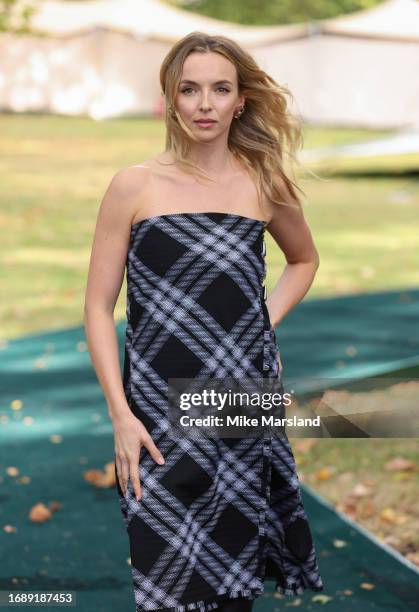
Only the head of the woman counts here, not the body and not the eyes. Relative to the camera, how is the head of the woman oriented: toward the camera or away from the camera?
toward the camera

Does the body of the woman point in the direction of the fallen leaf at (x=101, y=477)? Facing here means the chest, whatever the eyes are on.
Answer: no

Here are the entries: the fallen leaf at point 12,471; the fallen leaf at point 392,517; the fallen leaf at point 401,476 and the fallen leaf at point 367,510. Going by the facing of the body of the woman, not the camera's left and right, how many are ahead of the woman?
0

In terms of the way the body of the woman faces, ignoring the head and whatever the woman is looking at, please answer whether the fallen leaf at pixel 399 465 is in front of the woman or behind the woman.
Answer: behind

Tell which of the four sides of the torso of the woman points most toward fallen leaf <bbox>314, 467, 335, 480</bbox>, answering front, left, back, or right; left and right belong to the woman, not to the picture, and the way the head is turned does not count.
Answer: back

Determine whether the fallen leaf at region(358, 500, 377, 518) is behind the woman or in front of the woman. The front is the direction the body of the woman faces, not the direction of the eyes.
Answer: behind

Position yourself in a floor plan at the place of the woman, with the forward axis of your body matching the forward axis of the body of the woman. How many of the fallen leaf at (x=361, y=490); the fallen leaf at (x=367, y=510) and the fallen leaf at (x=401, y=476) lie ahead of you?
0

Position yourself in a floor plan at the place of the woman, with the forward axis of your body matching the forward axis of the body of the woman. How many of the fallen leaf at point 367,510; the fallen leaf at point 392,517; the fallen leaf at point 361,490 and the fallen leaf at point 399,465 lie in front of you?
0

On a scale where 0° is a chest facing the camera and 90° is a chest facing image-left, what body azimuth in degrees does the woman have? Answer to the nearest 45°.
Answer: approximately 0°

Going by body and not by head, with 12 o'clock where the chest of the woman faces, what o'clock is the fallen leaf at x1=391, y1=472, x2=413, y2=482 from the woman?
The fallen leaf is roughly at 7 o'clock from the woman.
